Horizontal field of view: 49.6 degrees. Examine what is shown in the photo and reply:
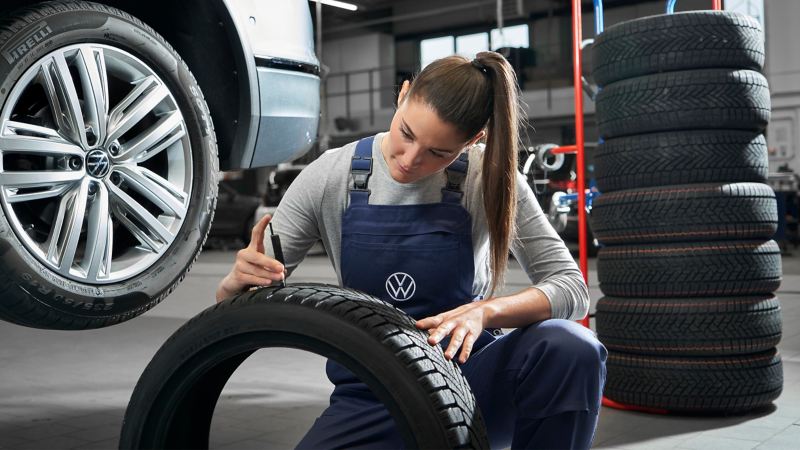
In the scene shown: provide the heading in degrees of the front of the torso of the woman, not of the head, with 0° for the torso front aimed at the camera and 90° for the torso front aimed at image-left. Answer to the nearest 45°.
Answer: approximately 0°

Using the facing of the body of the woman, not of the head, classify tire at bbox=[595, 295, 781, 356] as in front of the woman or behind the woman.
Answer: behind

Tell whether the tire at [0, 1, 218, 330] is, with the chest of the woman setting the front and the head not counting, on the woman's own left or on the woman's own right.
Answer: on the woman's own right

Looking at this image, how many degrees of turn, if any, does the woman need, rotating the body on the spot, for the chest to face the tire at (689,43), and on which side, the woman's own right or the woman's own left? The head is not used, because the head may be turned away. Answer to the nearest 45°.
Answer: approximately 135° to the woman's own left

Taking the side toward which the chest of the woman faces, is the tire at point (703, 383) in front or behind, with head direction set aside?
behind

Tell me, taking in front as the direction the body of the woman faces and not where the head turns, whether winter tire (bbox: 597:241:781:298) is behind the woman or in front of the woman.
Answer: behind

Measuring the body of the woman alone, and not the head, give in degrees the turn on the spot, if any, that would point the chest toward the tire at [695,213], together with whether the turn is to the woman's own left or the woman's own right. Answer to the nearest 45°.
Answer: approximately 135° to the woman's own left
